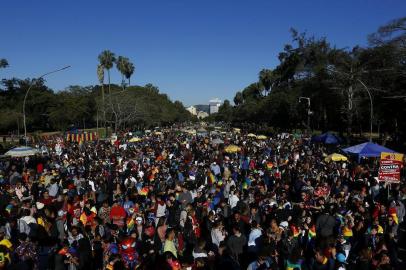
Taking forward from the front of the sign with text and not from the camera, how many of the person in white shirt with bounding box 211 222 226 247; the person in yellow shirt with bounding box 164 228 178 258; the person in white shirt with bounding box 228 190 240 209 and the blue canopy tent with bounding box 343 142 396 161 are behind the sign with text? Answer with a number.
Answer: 1

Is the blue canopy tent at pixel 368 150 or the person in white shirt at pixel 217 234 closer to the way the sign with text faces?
the person in white shirt

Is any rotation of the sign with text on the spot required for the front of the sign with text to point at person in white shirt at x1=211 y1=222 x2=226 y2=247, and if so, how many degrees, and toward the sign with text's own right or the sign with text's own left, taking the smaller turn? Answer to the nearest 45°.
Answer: approximately 45° to the sign with text's own right

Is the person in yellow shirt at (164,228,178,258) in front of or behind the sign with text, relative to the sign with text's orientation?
in front

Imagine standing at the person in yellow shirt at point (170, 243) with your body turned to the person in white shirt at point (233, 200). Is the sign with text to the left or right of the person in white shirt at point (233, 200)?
right

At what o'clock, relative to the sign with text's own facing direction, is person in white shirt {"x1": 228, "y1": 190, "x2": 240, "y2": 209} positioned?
The person in white shirt is roughly at 2 o'clock from the sign with text.

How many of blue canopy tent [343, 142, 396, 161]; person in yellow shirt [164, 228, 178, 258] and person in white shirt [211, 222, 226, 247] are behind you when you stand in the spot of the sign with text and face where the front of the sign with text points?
1

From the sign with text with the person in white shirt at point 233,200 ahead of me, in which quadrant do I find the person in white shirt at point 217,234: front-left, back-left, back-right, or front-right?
front-left

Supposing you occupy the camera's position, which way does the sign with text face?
facing the viewer

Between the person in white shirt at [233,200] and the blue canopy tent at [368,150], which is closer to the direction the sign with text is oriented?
the person in white shirt

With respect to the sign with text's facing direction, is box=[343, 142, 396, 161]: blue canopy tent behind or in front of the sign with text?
behind
